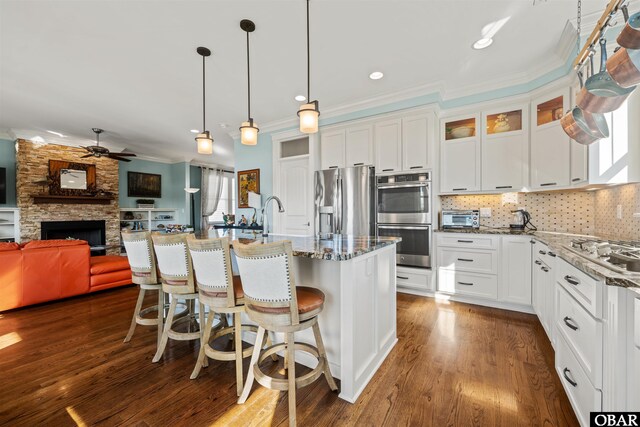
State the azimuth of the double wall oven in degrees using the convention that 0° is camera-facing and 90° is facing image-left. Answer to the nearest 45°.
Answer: approximately 0°

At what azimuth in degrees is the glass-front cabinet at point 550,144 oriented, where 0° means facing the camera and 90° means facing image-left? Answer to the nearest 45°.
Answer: approximately 45°

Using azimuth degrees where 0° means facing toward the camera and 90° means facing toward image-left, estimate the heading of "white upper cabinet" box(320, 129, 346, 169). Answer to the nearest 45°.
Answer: approximately 45°

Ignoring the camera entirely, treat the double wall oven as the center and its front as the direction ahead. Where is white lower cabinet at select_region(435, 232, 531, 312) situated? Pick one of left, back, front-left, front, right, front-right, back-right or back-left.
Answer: left

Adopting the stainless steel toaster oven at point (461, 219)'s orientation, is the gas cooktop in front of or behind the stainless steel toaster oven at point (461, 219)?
in front

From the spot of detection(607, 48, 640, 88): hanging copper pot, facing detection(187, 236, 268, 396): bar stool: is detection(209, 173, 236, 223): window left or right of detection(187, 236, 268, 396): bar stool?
right

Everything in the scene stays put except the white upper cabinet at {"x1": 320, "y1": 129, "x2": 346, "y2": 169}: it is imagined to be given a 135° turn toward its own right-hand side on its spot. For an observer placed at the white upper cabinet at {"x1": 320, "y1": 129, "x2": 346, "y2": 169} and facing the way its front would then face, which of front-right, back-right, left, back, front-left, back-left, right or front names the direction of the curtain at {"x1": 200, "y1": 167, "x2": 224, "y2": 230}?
front-left

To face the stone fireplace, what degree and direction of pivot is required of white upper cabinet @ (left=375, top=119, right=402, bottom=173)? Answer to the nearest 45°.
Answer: approximately 90° to its right

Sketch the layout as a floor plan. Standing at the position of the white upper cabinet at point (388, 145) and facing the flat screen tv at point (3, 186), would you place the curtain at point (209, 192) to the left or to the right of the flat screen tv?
right
